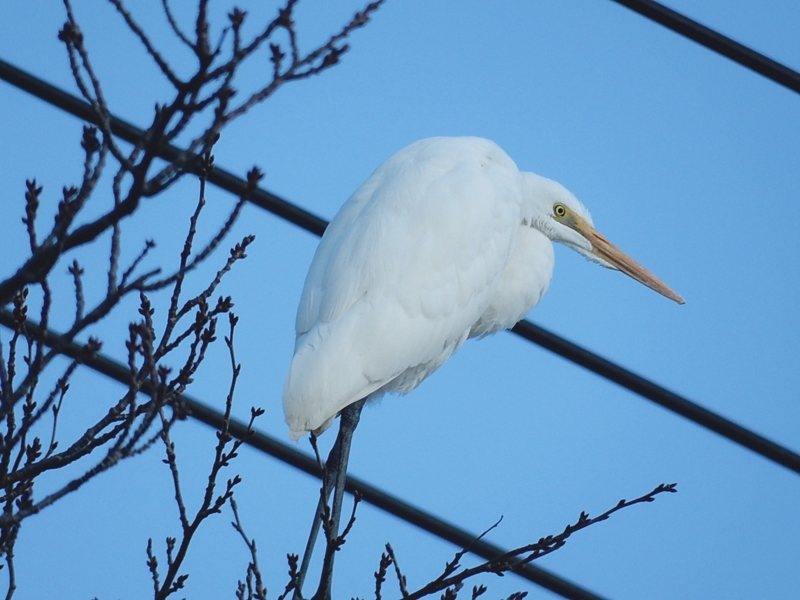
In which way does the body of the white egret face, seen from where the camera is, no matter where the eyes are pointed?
to the viewer's right
